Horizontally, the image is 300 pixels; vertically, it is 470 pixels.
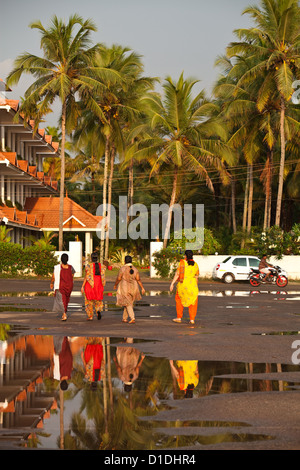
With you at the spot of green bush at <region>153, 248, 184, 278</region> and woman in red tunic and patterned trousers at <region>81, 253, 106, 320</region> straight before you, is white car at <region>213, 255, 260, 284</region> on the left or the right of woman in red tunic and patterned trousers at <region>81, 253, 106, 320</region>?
left

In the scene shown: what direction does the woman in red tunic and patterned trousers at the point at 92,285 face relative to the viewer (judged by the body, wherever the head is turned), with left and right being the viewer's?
facing away from the viewer

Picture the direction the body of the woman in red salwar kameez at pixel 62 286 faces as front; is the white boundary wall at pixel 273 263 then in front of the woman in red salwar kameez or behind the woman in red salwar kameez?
in front

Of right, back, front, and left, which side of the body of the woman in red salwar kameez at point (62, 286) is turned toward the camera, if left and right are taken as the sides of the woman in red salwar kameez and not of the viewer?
back

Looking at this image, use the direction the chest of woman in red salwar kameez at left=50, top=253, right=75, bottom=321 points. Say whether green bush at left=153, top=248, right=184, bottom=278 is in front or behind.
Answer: in front

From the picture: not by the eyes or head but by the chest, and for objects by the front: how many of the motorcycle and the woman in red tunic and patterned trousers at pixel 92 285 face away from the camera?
1

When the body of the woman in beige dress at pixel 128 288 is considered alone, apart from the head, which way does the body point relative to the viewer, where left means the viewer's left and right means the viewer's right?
facing away from the viewer

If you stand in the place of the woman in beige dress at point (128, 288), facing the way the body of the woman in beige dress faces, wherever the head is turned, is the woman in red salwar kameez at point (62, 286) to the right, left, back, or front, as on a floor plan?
left

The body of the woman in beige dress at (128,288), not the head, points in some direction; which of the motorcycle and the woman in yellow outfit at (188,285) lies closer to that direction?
the motorcycle
